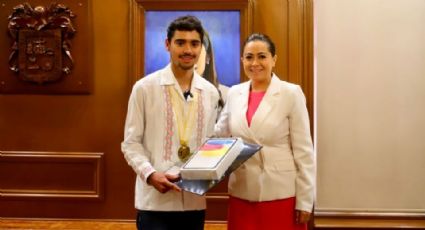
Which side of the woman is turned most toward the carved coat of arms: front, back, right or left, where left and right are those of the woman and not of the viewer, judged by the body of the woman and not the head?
right

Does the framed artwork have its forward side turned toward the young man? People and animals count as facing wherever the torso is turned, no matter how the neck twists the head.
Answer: yes

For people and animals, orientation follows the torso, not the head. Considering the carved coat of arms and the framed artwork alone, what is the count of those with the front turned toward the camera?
2

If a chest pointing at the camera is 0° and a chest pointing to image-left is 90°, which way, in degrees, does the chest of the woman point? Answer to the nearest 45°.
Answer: approximately 45°

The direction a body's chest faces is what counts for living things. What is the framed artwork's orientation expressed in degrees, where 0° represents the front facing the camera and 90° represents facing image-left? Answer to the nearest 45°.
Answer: approximately 0°

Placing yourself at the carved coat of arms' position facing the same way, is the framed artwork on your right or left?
on your left

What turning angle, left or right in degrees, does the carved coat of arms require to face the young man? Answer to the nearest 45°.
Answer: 0° — it already faces them

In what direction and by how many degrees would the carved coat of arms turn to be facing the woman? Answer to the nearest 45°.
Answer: approximately 45° to its left
